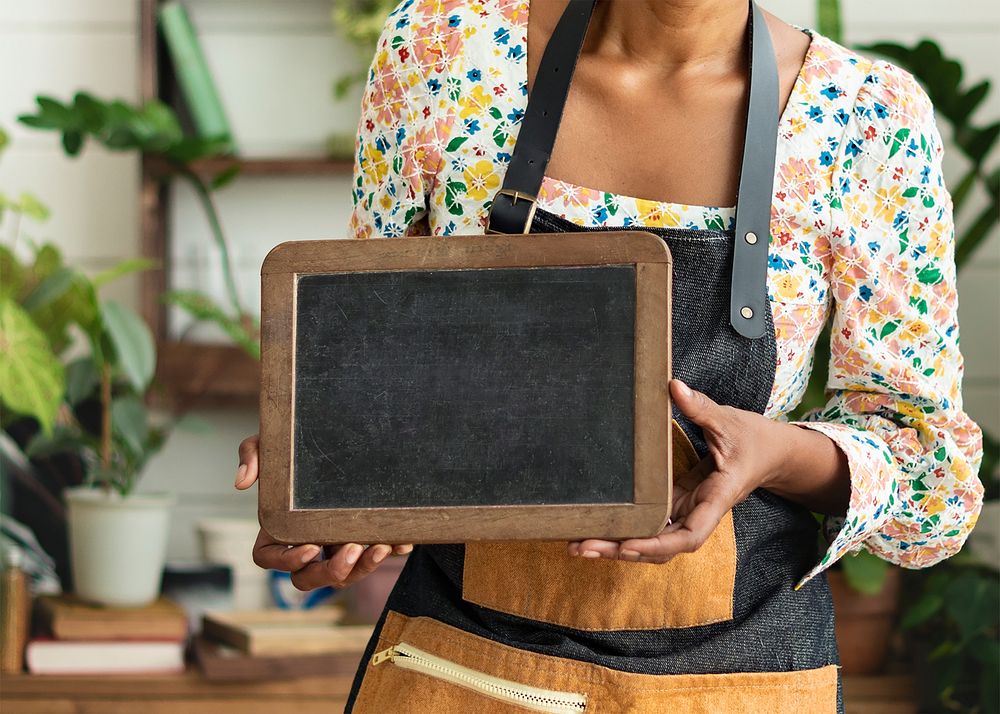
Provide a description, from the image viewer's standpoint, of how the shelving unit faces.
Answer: facing the viewer

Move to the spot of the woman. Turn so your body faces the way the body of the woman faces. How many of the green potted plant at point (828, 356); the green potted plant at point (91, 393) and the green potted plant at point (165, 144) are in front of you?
0

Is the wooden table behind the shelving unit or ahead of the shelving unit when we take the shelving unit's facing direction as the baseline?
ahead

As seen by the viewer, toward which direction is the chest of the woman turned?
toward the camera

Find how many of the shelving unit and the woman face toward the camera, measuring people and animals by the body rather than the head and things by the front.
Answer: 2

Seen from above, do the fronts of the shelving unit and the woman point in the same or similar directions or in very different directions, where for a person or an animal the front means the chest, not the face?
same or similar directions

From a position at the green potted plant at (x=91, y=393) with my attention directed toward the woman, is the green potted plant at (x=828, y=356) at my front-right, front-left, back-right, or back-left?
front-left

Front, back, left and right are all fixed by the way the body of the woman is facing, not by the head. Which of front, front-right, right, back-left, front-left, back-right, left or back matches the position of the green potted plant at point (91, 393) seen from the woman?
back-right

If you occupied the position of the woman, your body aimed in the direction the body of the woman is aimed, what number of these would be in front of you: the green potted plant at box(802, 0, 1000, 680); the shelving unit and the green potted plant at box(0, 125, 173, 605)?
0

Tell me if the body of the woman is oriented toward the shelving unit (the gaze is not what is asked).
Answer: no

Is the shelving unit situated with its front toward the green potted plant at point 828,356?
no
